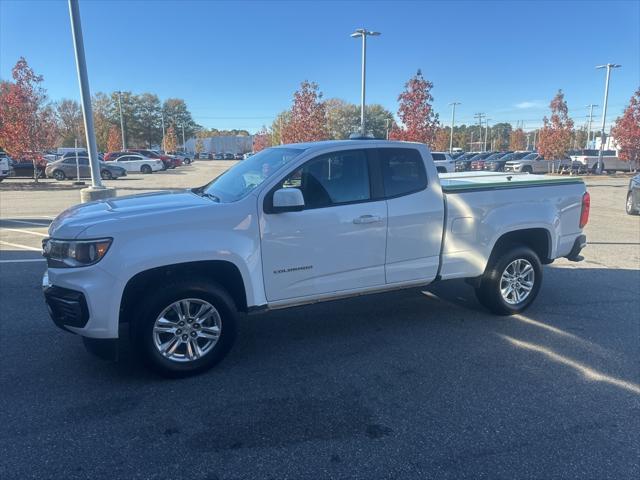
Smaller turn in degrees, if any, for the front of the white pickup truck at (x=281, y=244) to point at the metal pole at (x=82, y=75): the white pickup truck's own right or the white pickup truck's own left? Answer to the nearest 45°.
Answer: approximately 90° to the white pickup truck's own right

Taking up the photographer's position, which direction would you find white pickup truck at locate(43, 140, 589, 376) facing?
facing the viewer and to the left of the viewer

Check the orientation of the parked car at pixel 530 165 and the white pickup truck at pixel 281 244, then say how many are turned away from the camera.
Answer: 0

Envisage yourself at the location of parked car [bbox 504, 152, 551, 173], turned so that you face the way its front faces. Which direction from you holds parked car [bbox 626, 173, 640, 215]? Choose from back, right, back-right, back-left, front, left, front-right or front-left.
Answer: front-left

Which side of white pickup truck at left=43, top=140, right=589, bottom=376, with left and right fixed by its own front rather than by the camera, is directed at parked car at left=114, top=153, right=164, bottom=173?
right

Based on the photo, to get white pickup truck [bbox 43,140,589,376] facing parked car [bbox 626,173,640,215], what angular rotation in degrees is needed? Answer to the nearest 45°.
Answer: approximately 180°

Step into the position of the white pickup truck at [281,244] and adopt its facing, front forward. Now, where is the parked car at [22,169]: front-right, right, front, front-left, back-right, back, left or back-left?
right

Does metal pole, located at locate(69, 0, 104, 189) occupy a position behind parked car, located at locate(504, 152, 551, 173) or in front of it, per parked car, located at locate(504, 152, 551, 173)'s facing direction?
in front

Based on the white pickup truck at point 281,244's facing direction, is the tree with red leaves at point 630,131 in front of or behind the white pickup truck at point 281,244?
behind

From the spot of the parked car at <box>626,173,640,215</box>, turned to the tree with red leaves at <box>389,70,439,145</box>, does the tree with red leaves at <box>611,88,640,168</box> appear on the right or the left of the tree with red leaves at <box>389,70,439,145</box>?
right
